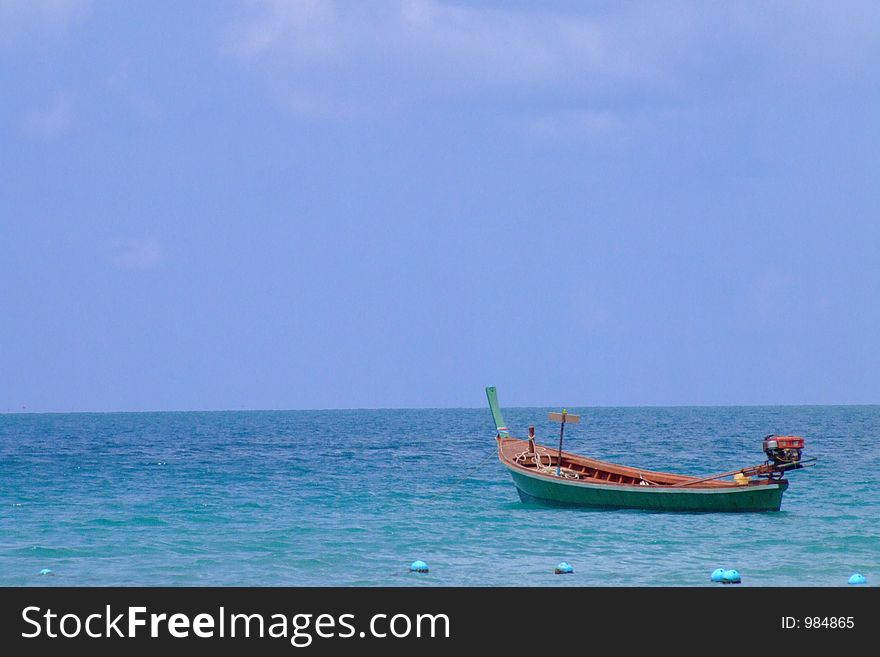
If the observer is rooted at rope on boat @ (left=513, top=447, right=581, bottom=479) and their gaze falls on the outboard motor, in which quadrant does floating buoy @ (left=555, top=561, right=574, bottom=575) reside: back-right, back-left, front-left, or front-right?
front-right

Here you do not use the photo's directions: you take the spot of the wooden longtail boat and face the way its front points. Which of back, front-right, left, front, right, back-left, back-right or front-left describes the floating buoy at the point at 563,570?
left

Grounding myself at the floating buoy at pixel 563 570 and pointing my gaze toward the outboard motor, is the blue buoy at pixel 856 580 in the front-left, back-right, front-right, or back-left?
front-right

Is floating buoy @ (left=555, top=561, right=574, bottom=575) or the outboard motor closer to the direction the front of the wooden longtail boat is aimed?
the floating buoy

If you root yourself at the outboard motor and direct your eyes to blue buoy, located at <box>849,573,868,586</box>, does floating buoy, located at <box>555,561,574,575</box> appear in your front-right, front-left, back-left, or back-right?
front-right

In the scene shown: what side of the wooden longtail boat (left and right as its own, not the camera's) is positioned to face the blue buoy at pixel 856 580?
left

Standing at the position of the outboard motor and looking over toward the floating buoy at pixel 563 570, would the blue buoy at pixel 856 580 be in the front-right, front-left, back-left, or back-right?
front-left

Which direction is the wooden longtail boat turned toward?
to the viewer's left
